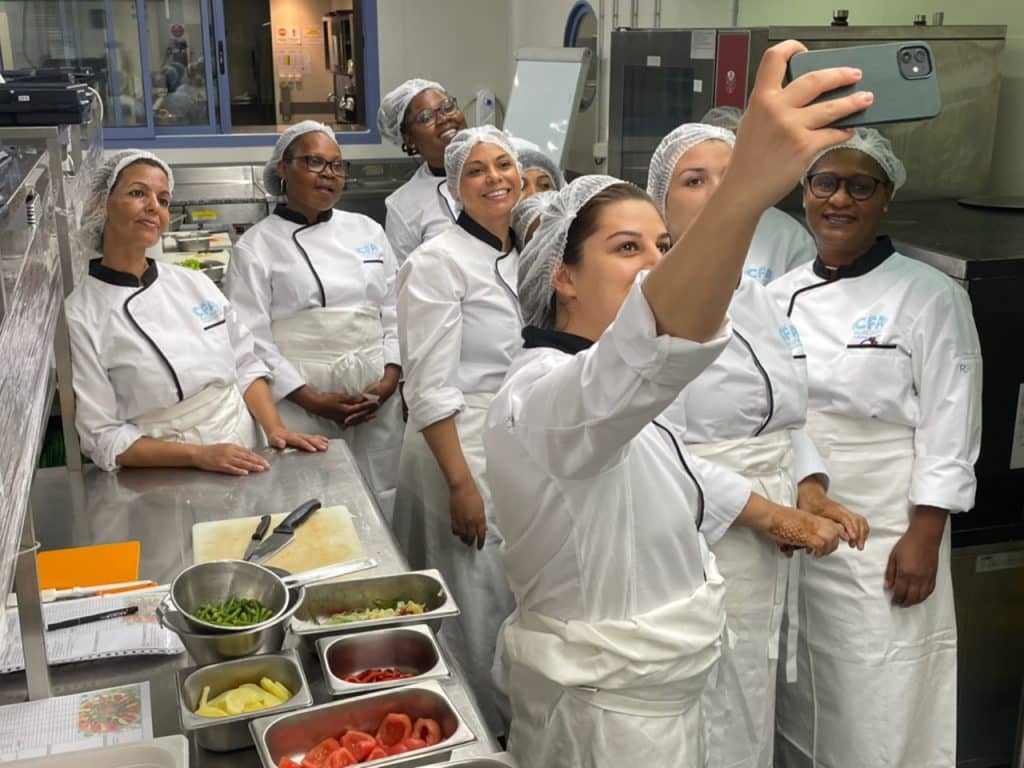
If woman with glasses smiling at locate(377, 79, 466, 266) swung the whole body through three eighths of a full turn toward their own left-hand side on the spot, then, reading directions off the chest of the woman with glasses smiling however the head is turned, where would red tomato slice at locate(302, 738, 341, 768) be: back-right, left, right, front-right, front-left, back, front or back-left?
back

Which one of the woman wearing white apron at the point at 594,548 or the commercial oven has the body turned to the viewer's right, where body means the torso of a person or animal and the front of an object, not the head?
the woman wearing white apron

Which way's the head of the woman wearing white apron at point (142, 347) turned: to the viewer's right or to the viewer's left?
to the viewer's right

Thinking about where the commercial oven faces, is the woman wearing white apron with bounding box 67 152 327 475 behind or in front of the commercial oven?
in front

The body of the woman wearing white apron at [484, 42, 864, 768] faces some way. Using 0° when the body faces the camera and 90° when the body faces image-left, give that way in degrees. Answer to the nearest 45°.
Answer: approximately 270°

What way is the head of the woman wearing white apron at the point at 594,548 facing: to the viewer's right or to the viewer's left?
to the viewer's right

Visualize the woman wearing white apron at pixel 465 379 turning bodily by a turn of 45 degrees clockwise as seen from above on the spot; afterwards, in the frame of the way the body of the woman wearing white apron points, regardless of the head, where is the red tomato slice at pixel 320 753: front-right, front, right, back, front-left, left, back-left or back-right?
front

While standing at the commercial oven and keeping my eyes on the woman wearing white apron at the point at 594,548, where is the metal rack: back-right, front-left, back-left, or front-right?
front-right

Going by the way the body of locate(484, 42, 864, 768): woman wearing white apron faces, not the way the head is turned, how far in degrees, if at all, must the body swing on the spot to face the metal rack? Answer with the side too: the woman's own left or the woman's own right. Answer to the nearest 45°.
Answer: approximately 180°

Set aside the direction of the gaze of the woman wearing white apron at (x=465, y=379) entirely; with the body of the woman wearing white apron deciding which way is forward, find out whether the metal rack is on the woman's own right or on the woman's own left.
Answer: on the woman's own right

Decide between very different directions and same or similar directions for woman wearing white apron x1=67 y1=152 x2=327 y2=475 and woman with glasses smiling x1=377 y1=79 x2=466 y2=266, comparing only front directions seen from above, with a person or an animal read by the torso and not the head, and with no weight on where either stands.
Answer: same or similar directions

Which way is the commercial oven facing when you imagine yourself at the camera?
facing the viewer and to the left of the viewer

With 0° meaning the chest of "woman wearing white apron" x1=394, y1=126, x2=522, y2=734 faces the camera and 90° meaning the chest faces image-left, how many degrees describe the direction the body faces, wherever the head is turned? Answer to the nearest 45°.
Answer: approximately 315°

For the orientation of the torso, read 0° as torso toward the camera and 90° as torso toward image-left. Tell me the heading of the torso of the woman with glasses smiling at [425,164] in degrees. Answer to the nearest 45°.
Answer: approximately 315°

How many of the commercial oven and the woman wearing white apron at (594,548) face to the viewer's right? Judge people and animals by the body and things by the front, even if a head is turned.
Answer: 1

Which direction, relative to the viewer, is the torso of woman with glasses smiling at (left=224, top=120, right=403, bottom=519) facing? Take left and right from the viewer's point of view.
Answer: facing the viewer and to the right of the viewer
